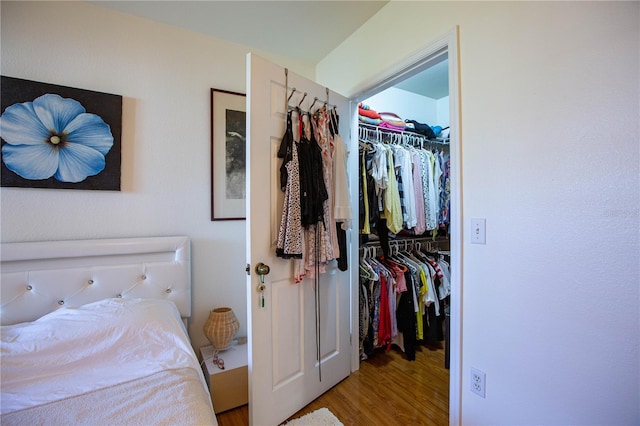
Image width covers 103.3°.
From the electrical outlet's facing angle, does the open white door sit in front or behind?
in front

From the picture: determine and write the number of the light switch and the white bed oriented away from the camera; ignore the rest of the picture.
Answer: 0

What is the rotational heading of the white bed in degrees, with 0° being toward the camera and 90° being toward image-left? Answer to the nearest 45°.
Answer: approximately 0°

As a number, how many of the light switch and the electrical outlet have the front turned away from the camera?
0

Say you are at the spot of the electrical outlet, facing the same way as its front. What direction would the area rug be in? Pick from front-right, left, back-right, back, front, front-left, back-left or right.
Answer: front-right

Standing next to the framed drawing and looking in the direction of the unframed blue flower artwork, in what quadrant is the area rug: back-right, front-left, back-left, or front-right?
back-left

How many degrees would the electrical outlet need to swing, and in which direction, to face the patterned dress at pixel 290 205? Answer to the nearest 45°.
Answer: approximately 45° to its right

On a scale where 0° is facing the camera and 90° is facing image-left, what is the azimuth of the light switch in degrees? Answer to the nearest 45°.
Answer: approximately 45°

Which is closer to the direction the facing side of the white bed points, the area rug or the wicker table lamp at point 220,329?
the area rug

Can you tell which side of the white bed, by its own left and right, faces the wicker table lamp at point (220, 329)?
left
